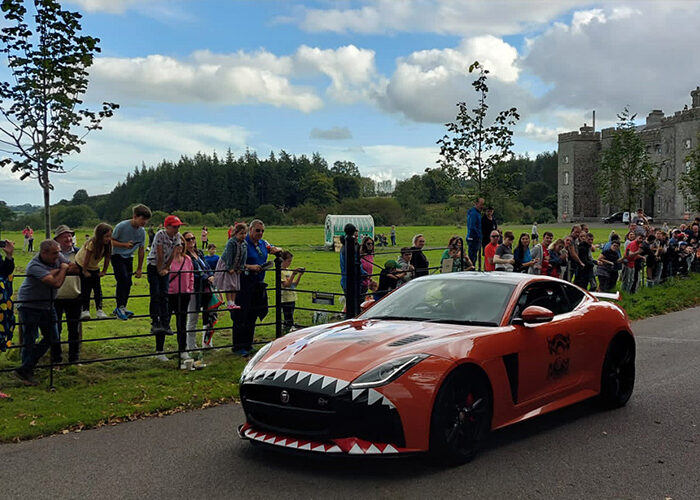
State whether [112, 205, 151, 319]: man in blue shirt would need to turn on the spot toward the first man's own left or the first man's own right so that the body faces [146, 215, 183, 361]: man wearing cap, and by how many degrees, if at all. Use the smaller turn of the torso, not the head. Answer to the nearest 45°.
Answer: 0° — they already face them

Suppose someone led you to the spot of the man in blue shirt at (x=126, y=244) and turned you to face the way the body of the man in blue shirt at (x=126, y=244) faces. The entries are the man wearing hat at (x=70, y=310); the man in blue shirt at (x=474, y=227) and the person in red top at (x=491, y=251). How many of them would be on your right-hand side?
1

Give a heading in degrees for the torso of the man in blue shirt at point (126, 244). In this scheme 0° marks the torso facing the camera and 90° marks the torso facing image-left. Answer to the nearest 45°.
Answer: approximately 315°

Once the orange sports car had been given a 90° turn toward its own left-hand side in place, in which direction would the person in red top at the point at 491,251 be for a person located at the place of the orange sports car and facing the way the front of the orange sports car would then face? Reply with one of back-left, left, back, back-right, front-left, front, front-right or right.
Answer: back-left

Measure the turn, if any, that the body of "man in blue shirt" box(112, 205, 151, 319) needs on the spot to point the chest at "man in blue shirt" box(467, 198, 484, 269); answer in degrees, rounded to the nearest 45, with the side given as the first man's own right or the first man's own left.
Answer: approximately 90° to the first man's own left

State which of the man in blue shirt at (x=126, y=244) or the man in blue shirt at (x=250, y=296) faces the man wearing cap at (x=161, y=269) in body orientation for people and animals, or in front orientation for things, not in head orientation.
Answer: the man in blue shirt at (x=126, y=244)

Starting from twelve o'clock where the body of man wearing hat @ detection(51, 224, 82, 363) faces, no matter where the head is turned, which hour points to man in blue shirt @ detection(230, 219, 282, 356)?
The man in blue shirt is roughly at 10 o'clock from the man wearing hat.
